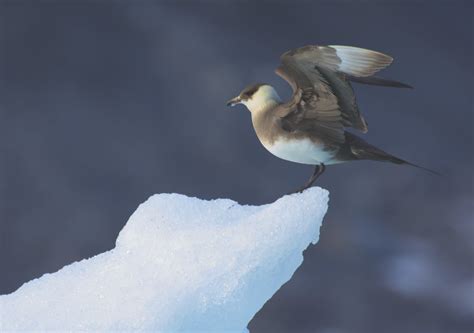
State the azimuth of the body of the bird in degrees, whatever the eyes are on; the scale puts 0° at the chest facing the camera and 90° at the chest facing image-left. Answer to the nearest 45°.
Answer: approximately 90°
